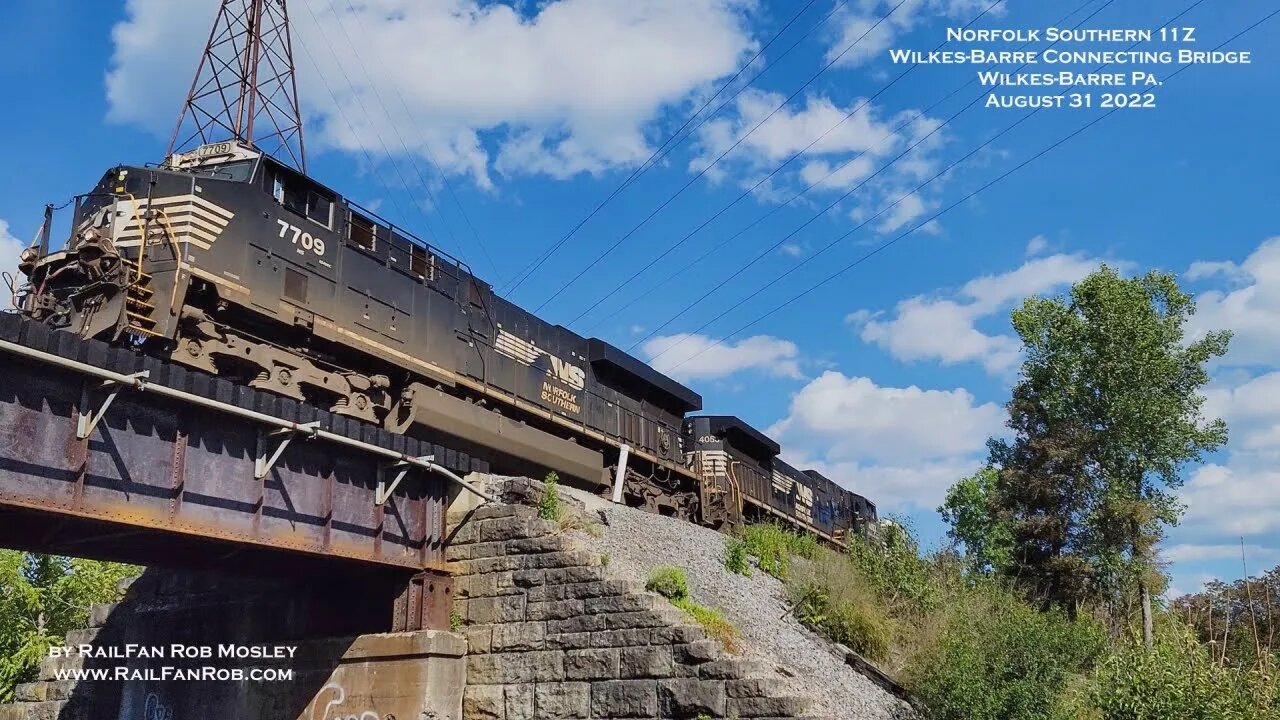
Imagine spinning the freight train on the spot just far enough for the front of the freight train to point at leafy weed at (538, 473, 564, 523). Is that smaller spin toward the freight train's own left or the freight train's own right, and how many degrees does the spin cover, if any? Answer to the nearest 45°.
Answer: approximately 135° to the freight train's own left

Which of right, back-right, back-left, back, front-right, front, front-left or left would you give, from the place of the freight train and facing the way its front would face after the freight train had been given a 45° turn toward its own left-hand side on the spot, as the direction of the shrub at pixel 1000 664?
left

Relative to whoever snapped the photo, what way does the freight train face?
facing the viewer and to the left of the viewer

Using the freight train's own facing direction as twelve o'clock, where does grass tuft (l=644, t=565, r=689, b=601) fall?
The grass tuft is roughly at 8 o'clock from the freight train.

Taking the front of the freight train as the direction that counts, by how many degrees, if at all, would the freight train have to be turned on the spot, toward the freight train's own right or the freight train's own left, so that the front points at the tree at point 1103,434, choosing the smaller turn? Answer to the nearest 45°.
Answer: approximately 180°

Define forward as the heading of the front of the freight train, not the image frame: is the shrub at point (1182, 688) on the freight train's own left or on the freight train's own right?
on the freight train's own left
